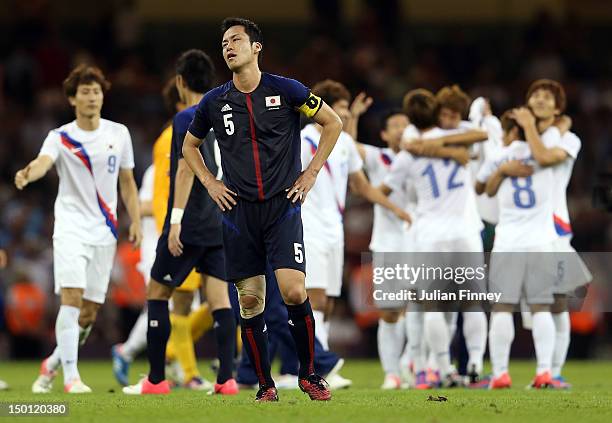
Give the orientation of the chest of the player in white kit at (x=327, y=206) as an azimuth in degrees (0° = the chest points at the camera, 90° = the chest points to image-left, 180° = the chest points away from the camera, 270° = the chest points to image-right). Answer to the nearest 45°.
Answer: approximately 315°

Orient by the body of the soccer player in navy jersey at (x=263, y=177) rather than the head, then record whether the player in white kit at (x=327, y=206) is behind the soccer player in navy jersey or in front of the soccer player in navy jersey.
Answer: behind

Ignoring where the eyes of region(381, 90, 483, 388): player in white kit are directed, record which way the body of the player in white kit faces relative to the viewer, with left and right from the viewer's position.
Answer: facing away from the viewer

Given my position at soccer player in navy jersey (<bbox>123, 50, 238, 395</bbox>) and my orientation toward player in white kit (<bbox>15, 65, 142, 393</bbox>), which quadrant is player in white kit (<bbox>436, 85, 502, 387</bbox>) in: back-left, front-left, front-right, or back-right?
back-right

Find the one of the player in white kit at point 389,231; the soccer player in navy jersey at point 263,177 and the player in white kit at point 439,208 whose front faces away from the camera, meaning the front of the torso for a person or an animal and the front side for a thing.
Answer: the player in white kit at point 439,208

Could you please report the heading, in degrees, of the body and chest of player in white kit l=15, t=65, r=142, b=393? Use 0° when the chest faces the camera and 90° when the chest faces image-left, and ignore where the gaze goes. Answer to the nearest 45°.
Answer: approximately 0°

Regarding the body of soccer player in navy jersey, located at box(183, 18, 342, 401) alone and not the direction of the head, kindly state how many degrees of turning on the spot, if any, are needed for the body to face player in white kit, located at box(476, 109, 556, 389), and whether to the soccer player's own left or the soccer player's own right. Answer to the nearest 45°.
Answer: approximately 135° to the soccer player's own left

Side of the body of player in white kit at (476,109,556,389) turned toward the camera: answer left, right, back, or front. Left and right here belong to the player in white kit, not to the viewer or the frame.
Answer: back

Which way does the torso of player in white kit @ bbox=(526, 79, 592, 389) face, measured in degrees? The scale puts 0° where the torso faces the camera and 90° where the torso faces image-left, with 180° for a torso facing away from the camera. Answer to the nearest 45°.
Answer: approximately 45°

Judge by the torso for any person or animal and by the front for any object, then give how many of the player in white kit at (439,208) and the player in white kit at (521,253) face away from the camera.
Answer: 2
